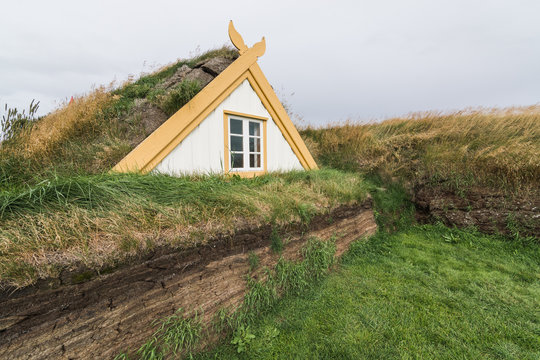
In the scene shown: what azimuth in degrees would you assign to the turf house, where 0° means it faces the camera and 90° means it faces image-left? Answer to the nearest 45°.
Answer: approximately 315°

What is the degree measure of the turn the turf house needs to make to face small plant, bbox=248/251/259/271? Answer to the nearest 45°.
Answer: approximately 45° to its right

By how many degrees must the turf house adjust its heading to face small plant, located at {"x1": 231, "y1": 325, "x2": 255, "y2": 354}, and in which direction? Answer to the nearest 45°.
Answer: approximately 45° to its right
